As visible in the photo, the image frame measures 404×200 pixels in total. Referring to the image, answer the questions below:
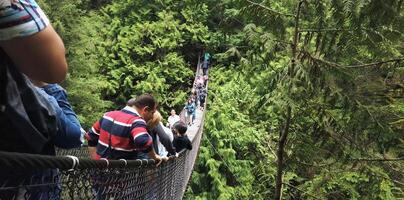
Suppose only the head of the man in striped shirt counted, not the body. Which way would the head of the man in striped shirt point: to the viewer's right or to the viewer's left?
to the viewer's right

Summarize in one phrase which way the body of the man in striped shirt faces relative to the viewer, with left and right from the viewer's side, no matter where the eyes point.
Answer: facing away from the viewer and to the right of the viewer
